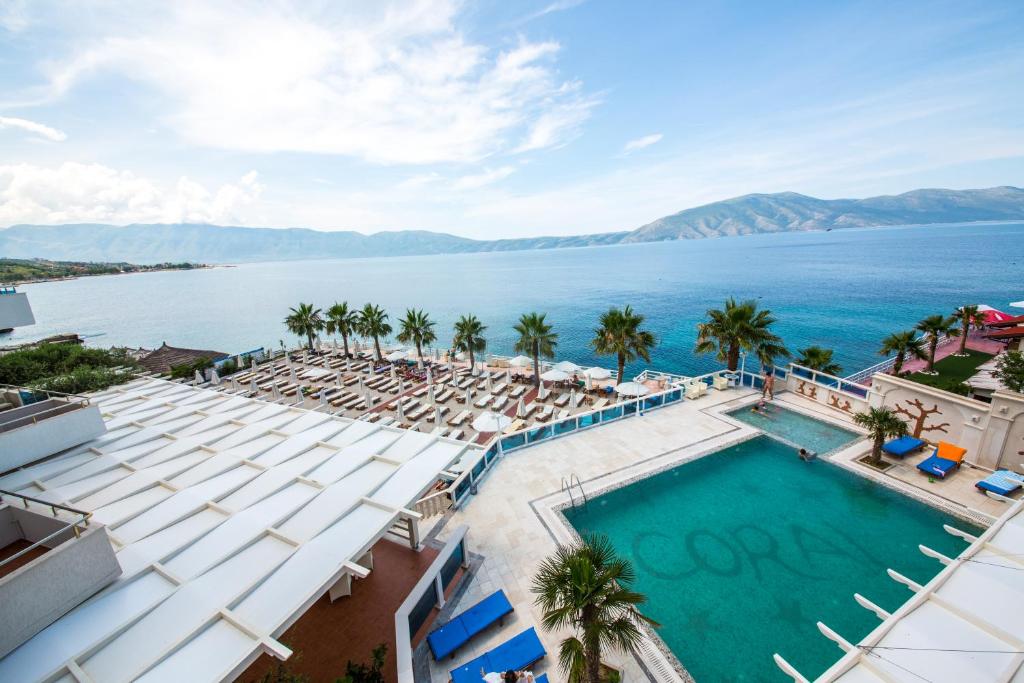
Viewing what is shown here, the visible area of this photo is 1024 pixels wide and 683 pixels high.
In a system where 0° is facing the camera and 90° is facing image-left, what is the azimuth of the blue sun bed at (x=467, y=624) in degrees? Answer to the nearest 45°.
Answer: approximately 225°

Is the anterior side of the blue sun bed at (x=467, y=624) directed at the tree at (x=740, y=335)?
yes

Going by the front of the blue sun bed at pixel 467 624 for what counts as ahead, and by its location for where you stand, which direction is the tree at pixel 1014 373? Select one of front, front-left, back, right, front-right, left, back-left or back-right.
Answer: front-right

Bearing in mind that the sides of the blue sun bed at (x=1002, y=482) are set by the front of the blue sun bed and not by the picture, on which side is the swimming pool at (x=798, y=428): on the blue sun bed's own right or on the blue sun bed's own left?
on the blue sun bed's own right

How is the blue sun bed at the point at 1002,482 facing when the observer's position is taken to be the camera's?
facing the viewer and to the left of the viewer

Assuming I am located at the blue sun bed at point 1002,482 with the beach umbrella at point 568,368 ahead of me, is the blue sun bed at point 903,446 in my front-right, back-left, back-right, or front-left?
front-right

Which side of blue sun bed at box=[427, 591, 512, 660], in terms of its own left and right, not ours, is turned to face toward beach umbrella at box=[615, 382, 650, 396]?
front

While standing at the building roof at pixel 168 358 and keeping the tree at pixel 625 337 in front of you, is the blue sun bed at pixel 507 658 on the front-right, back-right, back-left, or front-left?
front-right

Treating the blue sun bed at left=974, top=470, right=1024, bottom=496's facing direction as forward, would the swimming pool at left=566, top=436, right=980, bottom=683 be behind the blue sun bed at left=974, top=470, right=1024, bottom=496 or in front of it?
in front

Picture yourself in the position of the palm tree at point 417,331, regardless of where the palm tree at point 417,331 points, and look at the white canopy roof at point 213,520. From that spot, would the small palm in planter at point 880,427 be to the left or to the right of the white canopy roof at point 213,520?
left

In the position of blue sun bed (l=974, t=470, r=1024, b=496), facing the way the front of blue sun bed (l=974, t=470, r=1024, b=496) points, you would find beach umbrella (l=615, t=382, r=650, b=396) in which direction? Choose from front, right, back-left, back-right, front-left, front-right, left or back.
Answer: front-right

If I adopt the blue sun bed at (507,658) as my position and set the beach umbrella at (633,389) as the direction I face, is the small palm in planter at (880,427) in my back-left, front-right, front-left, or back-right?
front-right

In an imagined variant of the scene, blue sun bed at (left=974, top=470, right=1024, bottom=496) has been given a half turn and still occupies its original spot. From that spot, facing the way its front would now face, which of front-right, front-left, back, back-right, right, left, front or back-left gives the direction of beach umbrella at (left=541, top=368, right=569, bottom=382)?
back-left

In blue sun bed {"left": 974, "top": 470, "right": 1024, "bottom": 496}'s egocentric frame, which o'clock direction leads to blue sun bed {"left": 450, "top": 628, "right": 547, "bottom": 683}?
blue sun bed {"left": 450, "top": 628, "right": 547, "bottom": 683} is roughly at 11 o'clock from blue sun bed {"left": 974, "top": 470, "right": 1024, "bottom": 496}.

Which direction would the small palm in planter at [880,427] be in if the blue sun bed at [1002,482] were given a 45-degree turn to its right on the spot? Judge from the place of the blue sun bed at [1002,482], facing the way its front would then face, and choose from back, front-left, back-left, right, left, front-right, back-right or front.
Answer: front

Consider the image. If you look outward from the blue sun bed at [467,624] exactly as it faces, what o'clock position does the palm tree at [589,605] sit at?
The palm tree is roughly at 3 o'clock from the blue sun bed.

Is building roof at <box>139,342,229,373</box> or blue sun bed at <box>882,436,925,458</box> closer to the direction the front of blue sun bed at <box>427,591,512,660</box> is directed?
the blue sun bed

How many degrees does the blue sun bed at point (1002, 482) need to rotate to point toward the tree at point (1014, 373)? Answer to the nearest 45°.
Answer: approximately 135° to its right
